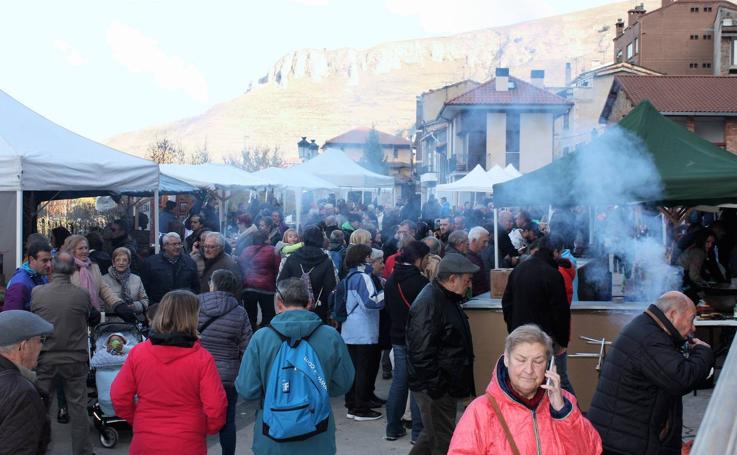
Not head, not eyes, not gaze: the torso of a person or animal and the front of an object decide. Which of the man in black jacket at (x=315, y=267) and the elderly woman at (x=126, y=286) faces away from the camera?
the man in black jacket

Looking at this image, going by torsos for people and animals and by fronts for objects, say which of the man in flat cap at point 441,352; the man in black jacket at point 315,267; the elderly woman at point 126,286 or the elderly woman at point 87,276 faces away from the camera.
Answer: the man in black jacket

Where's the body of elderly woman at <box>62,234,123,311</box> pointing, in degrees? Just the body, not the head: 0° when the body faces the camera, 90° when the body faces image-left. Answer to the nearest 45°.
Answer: approximately 315°

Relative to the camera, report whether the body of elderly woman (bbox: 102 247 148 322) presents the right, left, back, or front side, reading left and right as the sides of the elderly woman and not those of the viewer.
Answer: front

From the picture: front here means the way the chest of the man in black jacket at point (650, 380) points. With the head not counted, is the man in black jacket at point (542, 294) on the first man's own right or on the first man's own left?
on the first man's own left

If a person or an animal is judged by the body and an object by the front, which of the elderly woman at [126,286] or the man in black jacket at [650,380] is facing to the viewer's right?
the man in black jacket

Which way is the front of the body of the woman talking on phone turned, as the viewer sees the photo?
toward the camera

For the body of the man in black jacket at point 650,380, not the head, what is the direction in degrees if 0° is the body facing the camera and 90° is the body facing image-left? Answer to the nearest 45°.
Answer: approximately 270°

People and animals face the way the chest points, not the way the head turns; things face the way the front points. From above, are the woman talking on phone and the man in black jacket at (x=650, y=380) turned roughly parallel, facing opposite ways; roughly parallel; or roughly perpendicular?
roughly perpendicular

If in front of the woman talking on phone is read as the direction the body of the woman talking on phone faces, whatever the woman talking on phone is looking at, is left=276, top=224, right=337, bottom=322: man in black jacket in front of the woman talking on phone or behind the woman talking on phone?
behind

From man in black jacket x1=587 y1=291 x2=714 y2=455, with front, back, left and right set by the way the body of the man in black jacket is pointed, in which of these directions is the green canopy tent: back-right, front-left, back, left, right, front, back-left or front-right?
left

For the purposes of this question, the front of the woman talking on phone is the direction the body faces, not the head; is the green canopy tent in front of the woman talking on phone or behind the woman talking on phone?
behind

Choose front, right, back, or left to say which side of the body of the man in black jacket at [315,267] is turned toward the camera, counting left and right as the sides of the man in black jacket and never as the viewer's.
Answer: back
